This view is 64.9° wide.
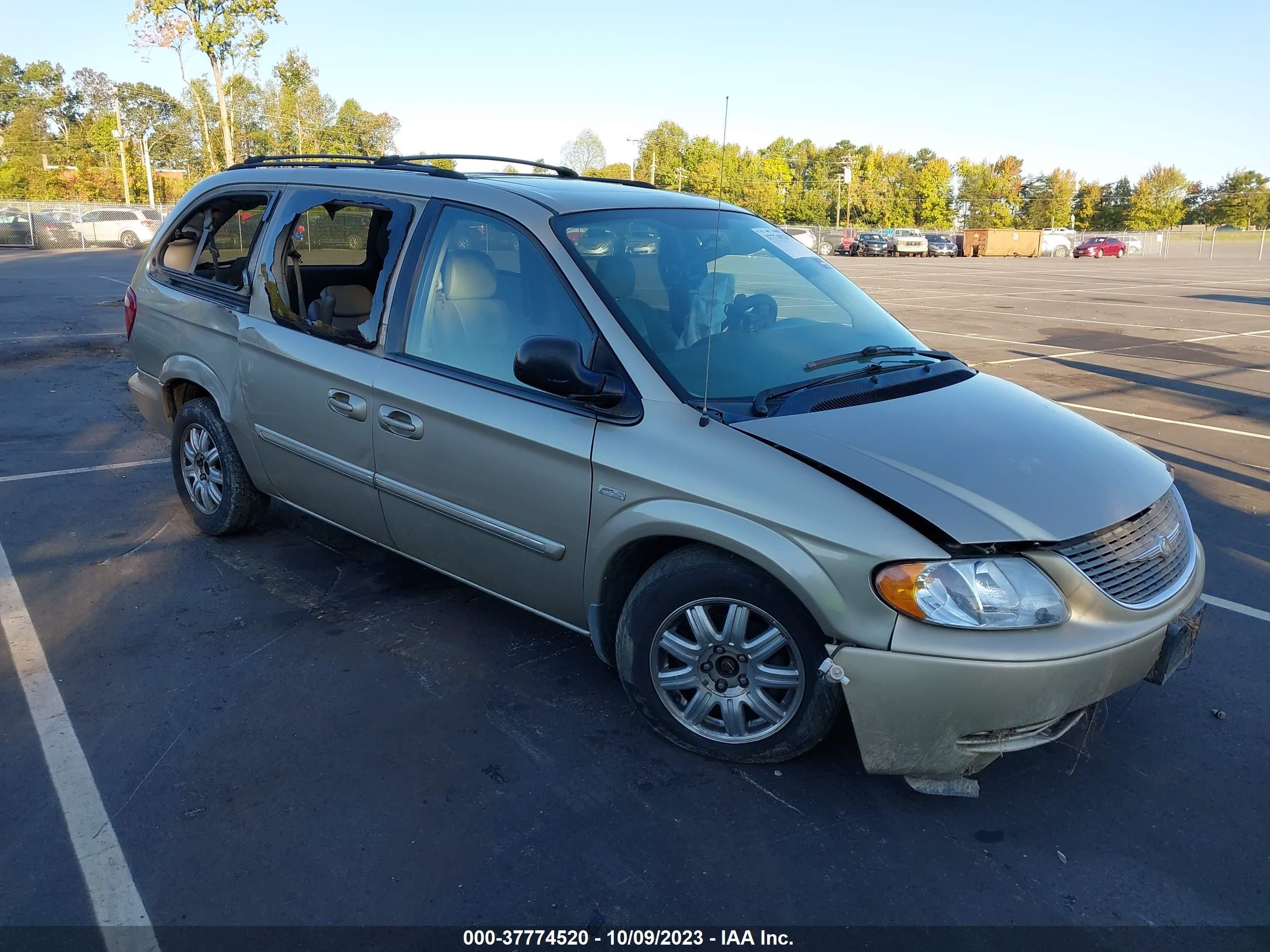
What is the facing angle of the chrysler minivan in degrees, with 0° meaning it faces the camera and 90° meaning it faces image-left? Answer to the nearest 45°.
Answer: approximately 315°

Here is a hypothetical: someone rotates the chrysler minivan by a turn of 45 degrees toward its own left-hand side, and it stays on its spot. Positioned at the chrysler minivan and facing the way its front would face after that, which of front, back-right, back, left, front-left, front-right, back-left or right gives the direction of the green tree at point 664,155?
left

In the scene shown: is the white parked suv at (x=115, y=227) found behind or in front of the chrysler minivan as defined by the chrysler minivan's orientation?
behind
